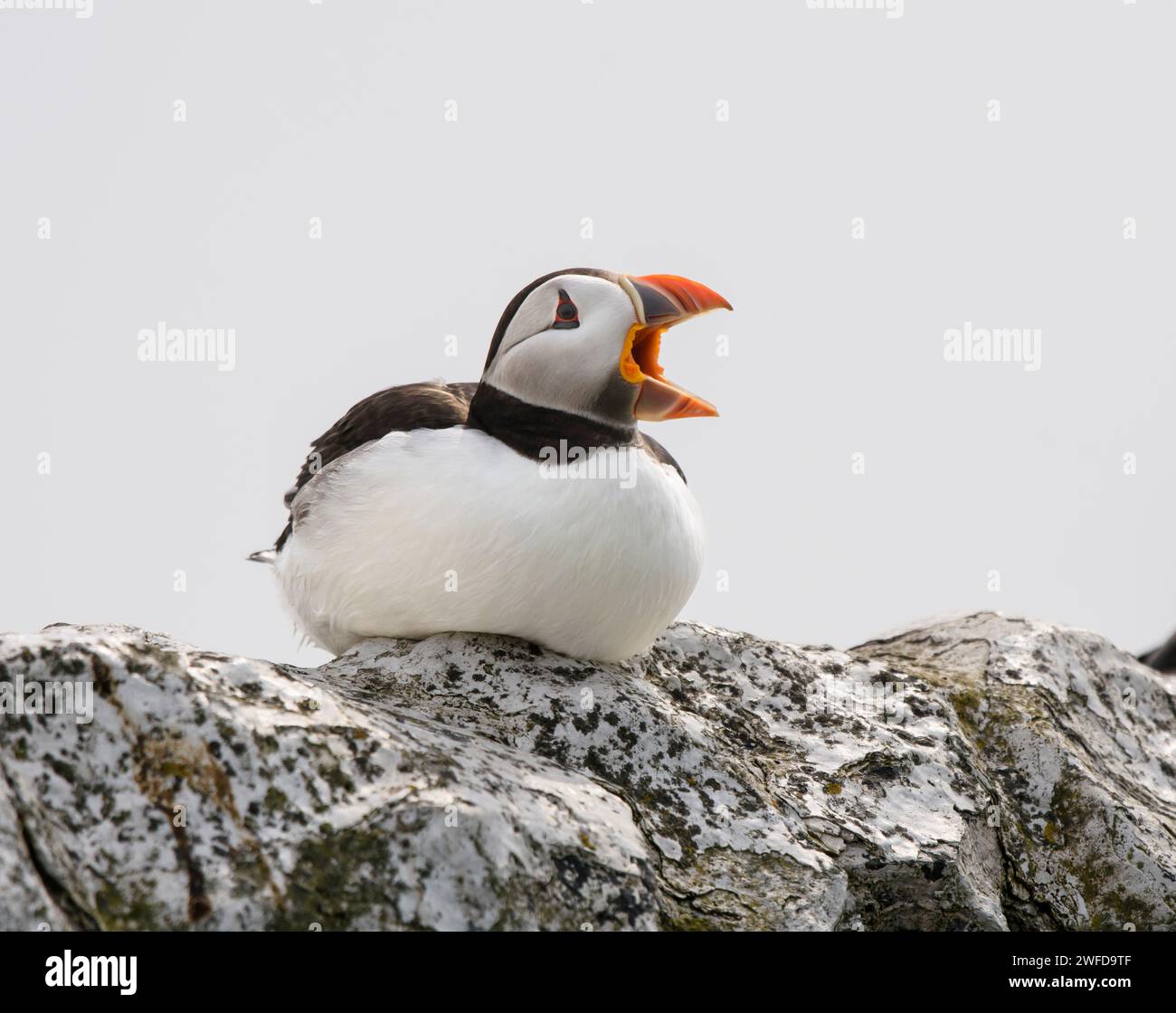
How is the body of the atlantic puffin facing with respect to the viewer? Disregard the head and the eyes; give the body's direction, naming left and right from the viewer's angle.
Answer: facing the viewer and to the right of the viewer
